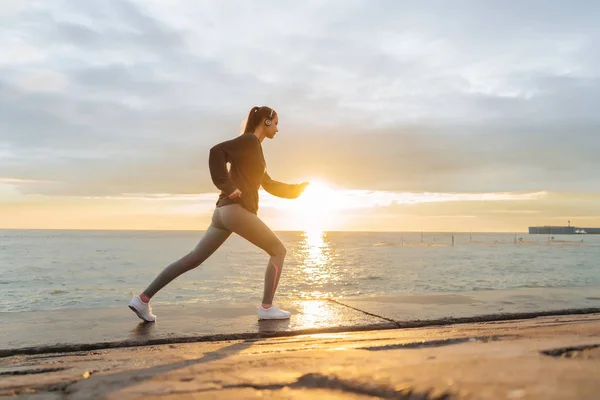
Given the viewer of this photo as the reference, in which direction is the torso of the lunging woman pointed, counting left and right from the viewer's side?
facing to the right of the viewer

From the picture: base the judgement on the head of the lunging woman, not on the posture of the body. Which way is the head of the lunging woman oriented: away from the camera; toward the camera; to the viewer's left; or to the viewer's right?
to the viewer's right
